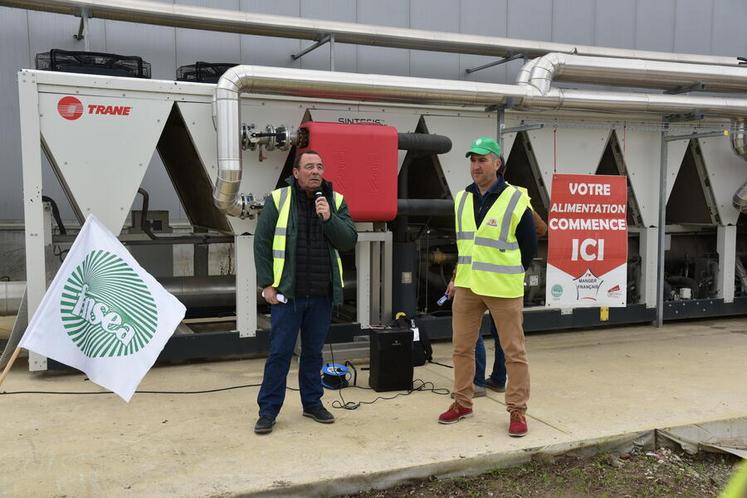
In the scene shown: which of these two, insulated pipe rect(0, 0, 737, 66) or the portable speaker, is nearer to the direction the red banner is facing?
the portable speaker

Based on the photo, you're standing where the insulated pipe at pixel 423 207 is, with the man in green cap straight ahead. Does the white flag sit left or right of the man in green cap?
right

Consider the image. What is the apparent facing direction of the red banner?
toward the camera

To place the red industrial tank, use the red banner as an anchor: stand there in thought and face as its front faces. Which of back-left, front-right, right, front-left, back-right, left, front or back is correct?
front-right

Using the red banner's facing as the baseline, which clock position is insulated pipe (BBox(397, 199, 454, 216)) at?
The insulated pipe is roughly at 2 o'clock from the red banner.

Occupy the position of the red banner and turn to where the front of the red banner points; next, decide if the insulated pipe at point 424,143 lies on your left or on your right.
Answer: on your right

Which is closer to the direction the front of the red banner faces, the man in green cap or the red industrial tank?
the man in green cap

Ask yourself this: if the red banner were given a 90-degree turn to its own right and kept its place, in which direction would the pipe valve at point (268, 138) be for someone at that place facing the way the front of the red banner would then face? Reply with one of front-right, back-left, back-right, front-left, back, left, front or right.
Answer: front-left

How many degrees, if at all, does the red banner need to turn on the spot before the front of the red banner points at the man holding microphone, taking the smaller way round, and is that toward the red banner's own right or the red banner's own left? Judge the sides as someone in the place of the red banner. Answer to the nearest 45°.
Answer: approximately 45° to the red banner's own right

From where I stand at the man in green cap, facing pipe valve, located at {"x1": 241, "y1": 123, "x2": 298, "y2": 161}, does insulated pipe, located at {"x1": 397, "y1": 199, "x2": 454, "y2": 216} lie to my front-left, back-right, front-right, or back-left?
front-right

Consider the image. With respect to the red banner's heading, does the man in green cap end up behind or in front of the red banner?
in front

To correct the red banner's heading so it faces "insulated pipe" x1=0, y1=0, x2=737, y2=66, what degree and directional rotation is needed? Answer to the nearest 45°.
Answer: approximately 90° to its right

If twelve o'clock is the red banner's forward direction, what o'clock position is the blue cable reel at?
The blue cable reel is roughly at 1 o'clock from the red banner.

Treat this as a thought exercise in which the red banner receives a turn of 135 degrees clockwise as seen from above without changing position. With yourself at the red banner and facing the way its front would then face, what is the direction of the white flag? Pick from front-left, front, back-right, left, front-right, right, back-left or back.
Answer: left

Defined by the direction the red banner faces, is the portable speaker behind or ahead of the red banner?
ahead

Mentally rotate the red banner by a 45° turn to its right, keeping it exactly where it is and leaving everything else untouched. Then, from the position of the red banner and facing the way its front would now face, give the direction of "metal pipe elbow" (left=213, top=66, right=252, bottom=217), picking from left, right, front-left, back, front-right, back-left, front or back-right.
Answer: front
